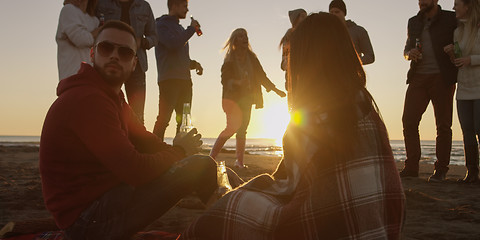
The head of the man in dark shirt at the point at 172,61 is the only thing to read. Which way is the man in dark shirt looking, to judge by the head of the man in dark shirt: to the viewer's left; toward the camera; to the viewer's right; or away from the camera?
to the viewer's right

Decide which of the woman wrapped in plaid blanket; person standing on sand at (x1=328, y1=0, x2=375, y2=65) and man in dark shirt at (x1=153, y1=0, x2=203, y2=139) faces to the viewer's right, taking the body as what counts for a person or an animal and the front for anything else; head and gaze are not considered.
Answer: the man in dark shirt

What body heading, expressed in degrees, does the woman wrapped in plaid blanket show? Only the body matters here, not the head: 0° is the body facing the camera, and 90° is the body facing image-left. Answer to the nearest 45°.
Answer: approximately 135°

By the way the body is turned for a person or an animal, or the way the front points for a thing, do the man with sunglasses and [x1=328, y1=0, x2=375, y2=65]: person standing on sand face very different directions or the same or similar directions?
very different directions

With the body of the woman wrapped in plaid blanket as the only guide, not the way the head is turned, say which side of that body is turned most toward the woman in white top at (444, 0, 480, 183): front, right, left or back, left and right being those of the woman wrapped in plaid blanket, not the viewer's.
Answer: right

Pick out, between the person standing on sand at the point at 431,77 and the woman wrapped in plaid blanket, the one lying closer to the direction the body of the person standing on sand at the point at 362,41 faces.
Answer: the woman wrapped in plaid blanket

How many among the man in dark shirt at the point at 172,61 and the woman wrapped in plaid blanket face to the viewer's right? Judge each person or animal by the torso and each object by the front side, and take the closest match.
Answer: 1

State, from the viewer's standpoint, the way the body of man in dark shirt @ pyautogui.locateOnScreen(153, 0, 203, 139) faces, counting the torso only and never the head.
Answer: to the viewer's right

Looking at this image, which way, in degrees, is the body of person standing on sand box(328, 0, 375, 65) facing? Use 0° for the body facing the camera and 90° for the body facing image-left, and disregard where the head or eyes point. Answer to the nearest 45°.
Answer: approximately 45°

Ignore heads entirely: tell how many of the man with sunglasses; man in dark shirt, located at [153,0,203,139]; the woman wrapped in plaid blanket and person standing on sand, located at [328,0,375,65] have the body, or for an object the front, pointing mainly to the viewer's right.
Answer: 2

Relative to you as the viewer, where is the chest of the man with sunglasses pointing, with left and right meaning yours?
facing to the right of the viewer

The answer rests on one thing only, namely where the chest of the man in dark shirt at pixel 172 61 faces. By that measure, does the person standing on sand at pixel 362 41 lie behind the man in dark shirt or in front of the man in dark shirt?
in front

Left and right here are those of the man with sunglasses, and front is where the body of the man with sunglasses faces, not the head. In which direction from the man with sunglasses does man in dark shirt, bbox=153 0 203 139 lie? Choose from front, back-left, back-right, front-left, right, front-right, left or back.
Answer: left
